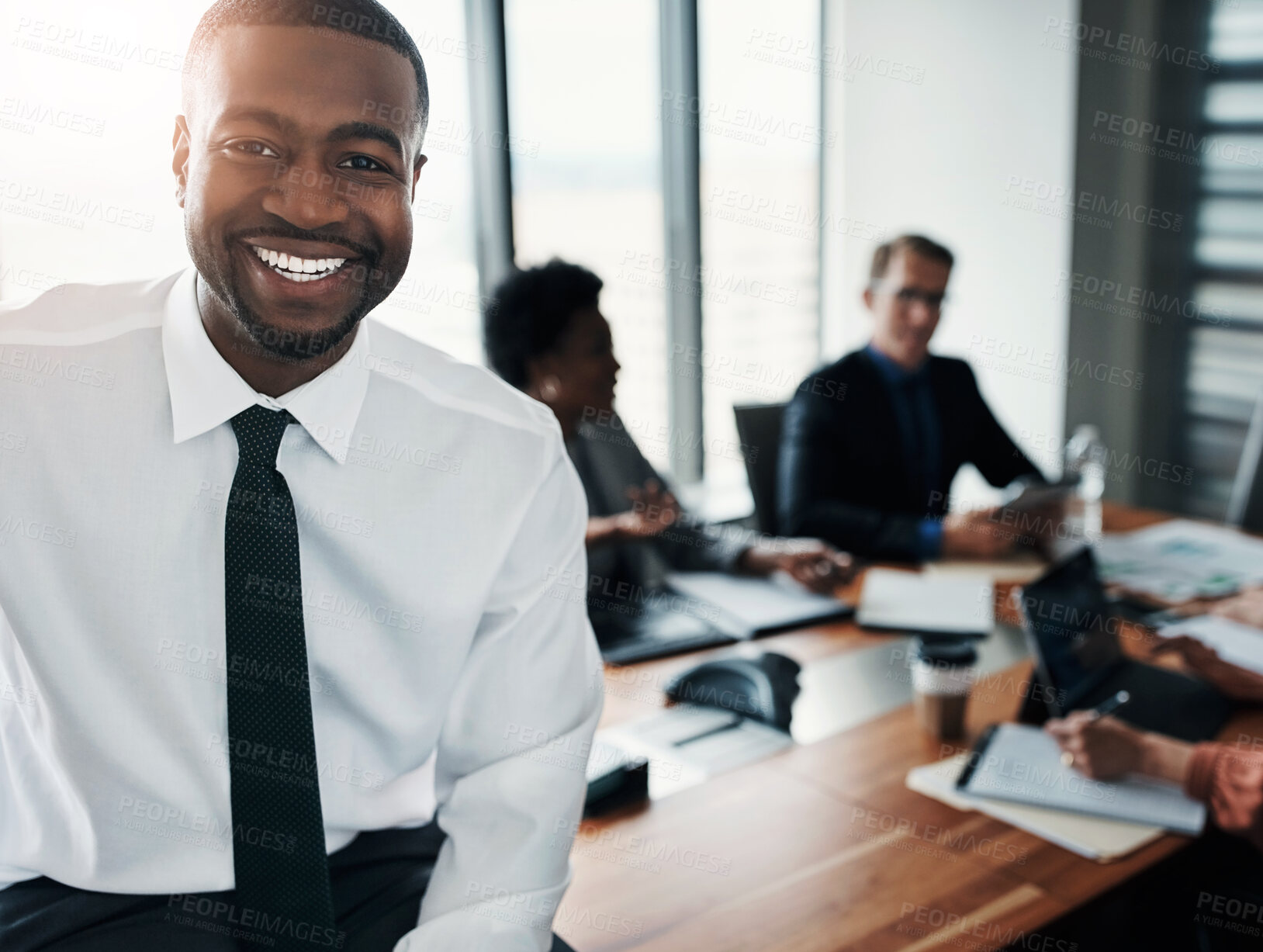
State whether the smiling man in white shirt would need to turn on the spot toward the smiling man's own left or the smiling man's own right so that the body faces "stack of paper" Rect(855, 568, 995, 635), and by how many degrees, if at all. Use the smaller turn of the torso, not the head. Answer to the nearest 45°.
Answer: approximately 135° to the smiling man's own left

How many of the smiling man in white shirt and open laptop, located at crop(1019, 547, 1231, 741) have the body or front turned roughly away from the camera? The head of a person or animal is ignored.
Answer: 0

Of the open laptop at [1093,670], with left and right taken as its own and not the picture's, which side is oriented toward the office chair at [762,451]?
back

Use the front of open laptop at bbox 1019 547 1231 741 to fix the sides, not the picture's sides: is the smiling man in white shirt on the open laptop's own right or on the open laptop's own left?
on the open laptop's own right

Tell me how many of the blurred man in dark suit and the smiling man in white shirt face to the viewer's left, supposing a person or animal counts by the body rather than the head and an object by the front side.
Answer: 0

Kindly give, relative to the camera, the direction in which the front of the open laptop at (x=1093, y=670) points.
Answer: facing the viewer and to the right of the viewer

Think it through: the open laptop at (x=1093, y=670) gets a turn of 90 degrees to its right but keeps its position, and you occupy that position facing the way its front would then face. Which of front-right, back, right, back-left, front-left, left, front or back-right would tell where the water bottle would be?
back-right

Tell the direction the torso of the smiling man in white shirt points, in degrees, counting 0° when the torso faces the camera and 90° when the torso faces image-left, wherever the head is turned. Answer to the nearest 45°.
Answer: approximately 0°
